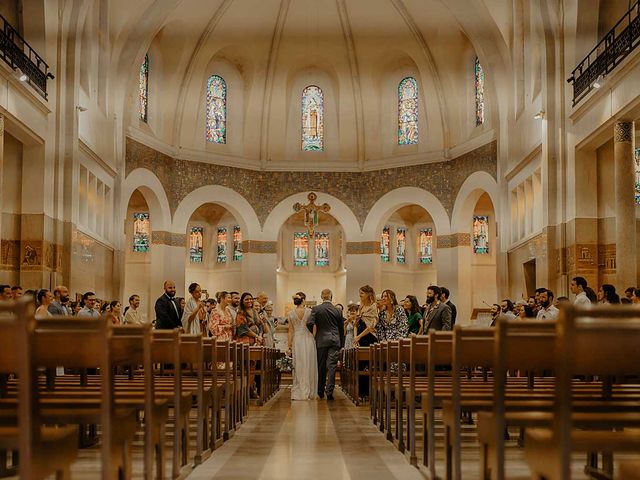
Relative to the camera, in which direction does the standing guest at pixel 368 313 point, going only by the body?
to the viewer's left

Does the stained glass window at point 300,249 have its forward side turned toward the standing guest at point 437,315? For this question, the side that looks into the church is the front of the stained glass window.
yes

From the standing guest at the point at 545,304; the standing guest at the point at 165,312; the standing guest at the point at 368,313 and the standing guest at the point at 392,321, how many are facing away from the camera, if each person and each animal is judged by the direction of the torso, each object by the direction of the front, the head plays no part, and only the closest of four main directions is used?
0

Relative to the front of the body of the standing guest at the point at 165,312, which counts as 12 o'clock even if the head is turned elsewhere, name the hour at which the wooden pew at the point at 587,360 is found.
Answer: The wooden pew is roughly at 1 o'clock from the standing guest.

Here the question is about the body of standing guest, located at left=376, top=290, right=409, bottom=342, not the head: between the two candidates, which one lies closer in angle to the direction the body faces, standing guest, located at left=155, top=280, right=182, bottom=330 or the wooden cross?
the standing guest

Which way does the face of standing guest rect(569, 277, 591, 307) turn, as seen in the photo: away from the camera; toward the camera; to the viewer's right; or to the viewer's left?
to the viewer's left

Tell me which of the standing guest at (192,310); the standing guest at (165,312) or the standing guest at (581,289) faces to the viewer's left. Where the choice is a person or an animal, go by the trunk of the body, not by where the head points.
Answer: the standing guest at (581,289)

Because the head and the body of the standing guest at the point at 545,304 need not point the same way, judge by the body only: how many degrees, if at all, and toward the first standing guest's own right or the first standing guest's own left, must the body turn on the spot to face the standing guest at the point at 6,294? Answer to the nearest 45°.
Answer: approximately 45° to the first standing guest's own right

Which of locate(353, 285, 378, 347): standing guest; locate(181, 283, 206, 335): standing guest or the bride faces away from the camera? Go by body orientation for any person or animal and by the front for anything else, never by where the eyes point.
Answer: the bride

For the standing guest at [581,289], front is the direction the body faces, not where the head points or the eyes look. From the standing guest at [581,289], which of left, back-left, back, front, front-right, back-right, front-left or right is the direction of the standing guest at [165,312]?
front

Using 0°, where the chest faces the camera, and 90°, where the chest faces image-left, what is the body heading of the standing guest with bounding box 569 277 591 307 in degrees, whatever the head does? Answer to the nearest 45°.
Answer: approximately 90°

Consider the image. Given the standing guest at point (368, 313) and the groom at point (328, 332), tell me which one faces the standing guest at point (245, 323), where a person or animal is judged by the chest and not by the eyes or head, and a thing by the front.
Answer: the standing guest at point (368, 313)

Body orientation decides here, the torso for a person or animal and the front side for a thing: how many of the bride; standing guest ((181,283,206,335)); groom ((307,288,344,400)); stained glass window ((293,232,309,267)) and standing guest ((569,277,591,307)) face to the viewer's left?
1

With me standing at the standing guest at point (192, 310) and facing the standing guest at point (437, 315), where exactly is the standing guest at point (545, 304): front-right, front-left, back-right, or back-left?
front-left

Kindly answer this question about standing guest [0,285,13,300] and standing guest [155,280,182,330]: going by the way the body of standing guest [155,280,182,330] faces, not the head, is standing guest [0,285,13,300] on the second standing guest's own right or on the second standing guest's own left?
on the second standing guest's own right
